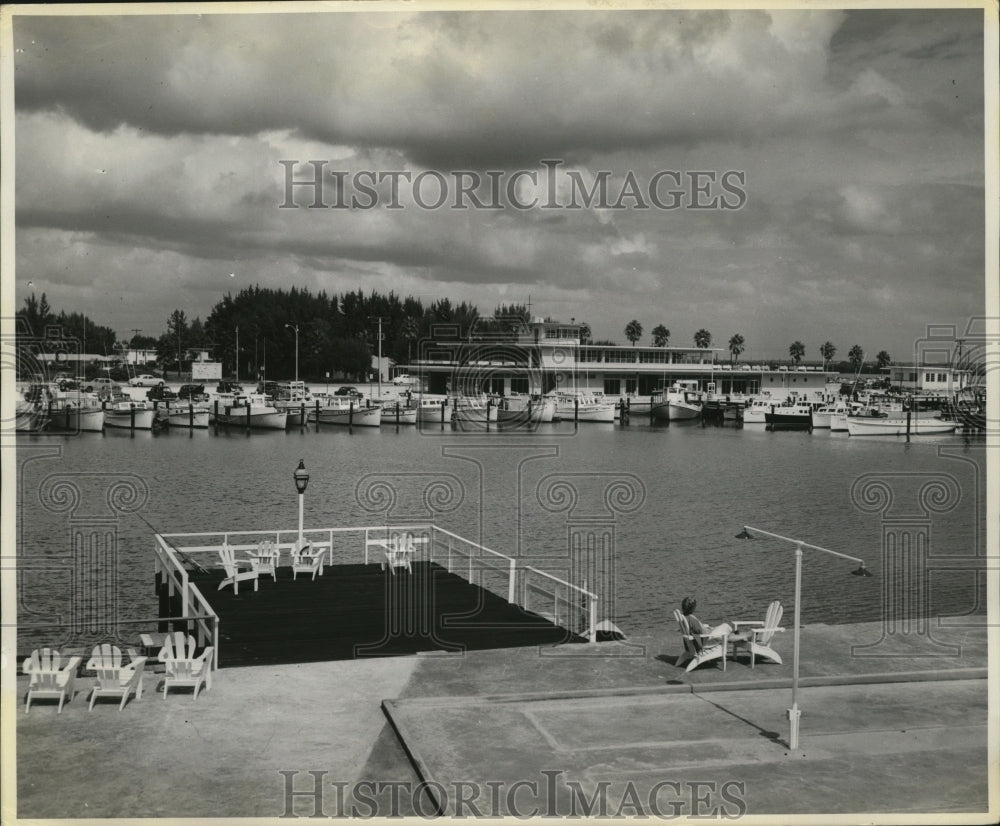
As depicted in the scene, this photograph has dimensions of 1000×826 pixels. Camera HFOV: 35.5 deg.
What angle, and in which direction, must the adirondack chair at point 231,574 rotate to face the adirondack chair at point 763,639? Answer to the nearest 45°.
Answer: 0° — it already faces it

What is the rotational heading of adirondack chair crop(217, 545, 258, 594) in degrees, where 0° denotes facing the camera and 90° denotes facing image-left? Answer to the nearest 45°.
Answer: approximately 315°

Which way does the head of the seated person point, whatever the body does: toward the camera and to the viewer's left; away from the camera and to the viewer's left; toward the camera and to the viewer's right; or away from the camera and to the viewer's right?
away from the camera and to the viewer's right

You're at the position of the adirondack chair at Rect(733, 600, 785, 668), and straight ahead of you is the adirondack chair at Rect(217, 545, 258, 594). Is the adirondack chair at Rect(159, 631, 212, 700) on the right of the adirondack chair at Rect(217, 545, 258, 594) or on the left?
left
